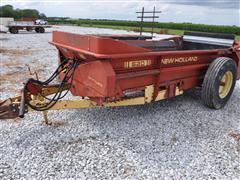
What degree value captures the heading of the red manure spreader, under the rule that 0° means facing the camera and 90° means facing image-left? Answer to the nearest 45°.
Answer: approximately 45°
